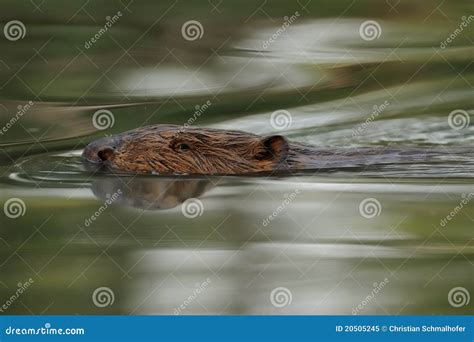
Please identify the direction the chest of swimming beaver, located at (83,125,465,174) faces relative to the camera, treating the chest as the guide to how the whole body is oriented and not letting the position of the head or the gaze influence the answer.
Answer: to the viewer's left
